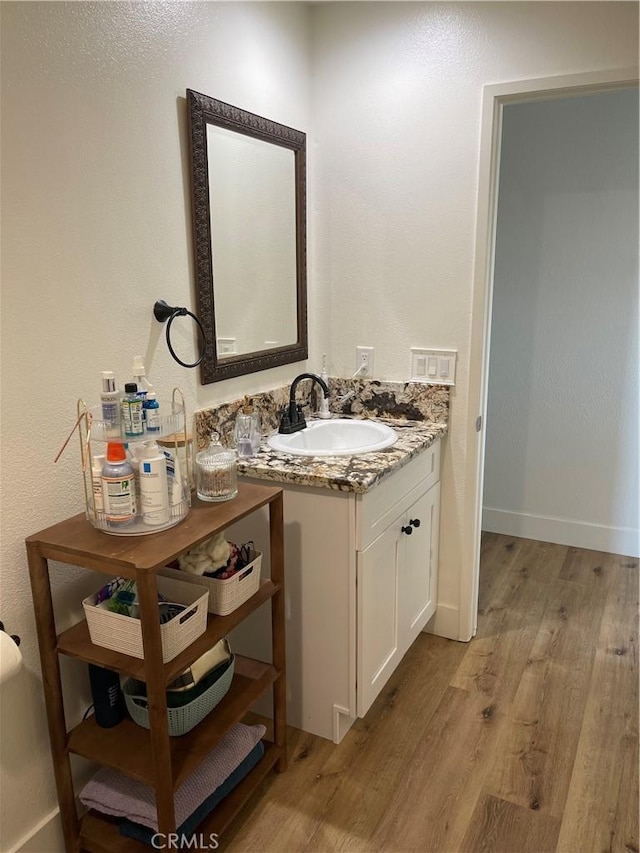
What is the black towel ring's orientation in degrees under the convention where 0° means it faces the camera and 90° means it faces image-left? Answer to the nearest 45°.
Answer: approximately 315°

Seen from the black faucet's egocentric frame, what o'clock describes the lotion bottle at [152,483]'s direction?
The lotion bottle is roughly at 2 o'clock from the black faucet.

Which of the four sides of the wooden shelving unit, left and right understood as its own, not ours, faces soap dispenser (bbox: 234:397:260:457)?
left
